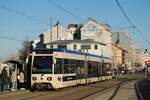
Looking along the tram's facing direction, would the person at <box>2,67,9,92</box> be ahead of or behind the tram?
ahead

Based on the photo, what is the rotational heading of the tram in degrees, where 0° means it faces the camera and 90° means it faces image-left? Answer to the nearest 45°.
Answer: approximately 45°
